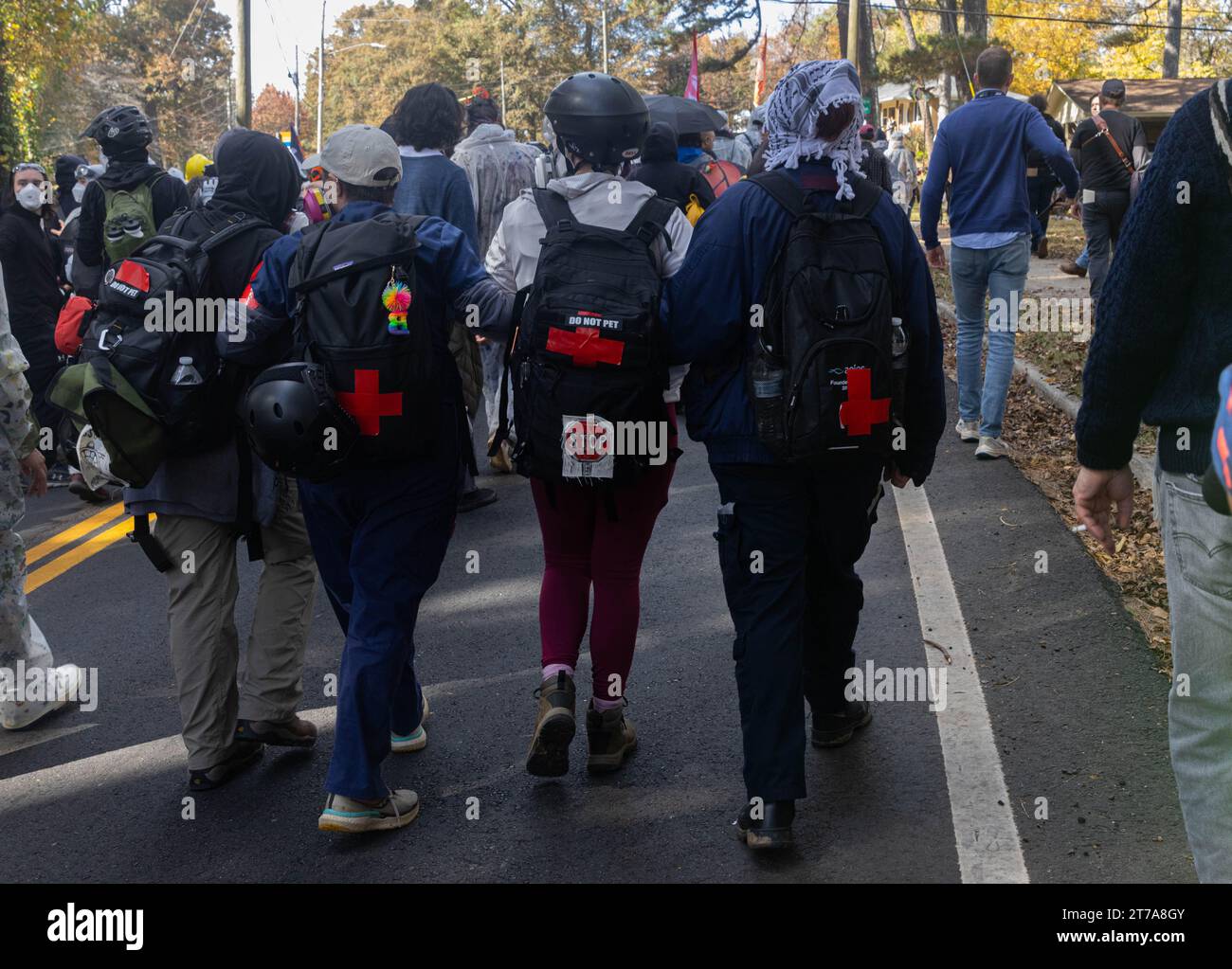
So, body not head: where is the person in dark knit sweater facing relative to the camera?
away from the camera

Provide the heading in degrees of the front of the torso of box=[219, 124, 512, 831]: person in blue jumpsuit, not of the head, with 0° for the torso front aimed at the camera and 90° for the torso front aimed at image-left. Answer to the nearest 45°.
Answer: approximately 180°

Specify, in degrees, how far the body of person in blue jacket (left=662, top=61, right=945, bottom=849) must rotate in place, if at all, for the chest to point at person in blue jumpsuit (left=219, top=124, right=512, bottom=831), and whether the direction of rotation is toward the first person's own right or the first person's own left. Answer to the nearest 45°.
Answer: approximately 90° to the first person's own left

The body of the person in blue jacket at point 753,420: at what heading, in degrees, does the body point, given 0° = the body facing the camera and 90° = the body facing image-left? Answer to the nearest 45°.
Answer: approximately 180°

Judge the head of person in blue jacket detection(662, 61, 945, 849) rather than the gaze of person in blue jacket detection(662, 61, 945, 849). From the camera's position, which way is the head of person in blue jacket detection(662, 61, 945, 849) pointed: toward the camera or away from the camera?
away from the camera

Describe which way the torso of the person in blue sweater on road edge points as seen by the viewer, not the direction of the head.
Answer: away from the camera

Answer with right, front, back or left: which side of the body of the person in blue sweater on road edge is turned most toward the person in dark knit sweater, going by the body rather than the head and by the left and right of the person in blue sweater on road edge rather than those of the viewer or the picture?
back

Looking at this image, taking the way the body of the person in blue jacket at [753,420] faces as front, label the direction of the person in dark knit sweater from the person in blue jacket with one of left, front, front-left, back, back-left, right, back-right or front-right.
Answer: back-right
